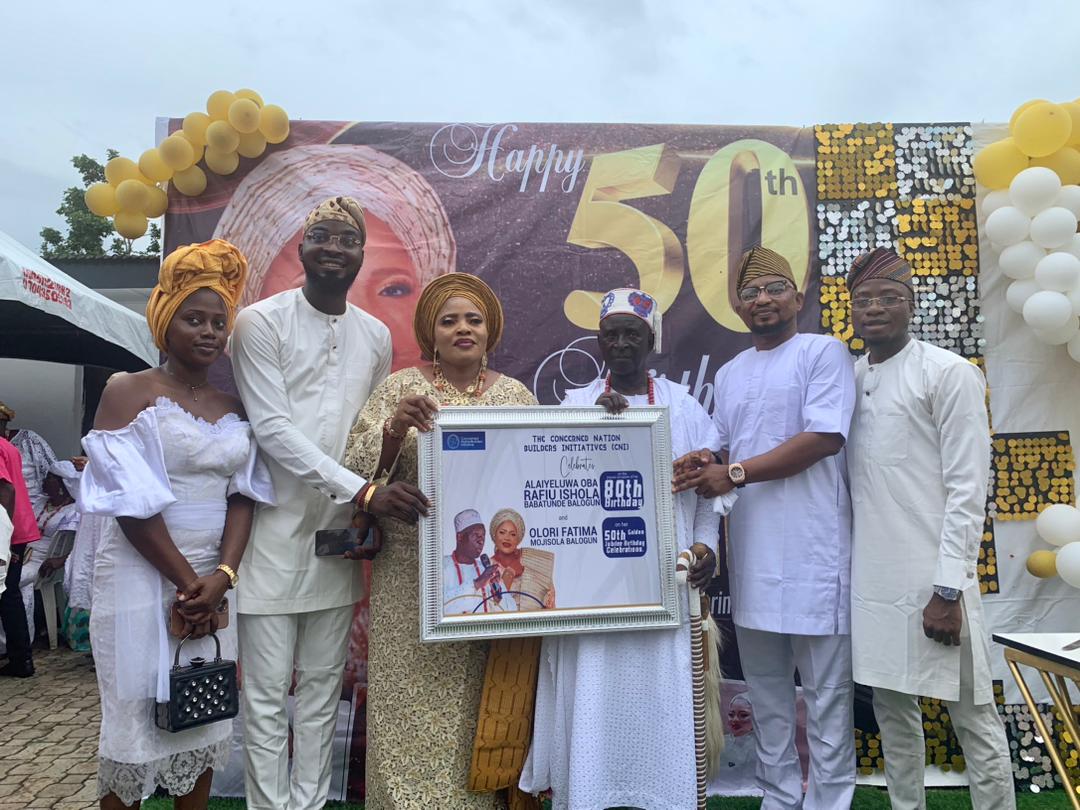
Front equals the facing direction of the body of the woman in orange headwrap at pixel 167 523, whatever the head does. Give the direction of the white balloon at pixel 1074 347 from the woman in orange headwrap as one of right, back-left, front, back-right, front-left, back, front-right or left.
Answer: front-left

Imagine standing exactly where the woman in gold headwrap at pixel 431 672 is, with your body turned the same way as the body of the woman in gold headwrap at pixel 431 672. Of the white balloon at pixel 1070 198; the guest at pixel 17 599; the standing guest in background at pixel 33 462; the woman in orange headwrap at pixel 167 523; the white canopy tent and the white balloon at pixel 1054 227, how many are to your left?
2

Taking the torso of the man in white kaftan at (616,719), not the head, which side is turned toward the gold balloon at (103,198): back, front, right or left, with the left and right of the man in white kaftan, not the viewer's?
right

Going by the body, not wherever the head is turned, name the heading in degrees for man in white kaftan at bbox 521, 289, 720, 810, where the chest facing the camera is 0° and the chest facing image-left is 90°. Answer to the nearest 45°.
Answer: approximately 0°

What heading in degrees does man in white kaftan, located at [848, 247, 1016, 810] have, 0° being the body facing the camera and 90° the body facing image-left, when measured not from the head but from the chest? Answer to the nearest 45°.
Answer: approximately 45°

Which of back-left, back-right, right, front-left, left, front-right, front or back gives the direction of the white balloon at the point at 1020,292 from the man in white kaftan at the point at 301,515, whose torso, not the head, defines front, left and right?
front-left

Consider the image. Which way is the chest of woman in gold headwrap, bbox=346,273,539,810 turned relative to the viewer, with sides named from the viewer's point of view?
facing the viewer

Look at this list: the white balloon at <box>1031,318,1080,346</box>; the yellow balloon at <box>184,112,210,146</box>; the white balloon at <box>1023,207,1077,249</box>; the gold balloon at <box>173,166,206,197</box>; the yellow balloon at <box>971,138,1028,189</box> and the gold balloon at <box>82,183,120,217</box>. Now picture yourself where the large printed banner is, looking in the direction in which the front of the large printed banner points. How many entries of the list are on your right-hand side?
3

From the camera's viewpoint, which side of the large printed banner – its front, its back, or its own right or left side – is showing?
front

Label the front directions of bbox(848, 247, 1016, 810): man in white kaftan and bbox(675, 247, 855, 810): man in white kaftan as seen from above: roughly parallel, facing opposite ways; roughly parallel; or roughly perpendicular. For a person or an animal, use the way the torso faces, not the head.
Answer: roughly parallel
